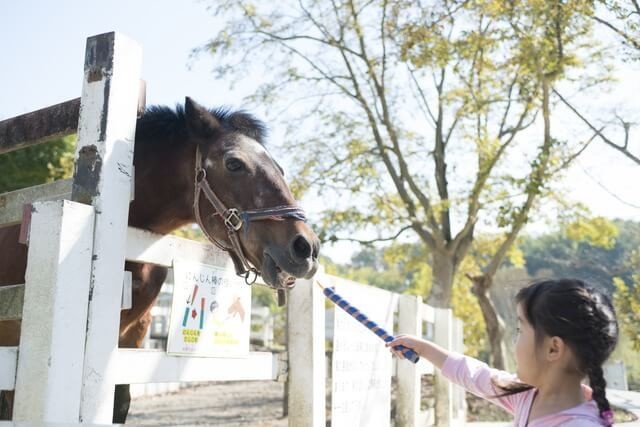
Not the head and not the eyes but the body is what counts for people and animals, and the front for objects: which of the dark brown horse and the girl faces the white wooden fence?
the girl

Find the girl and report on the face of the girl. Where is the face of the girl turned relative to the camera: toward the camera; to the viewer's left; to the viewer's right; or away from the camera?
to the viewer's left

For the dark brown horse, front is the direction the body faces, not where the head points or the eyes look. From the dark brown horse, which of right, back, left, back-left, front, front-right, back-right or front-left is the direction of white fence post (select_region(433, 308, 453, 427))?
front-left

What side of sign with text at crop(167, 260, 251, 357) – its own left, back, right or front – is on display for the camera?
front

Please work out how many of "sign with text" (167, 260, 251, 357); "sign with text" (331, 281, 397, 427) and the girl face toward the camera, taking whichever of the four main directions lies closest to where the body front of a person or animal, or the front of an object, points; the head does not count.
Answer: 2

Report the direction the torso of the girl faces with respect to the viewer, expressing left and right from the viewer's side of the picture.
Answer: facing to the left of the viewer

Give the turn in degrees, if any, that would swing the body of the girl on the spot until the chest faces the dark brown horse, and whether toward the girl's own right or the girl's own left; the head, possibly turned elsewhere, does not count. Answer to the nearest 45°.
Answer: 0° — they already face it

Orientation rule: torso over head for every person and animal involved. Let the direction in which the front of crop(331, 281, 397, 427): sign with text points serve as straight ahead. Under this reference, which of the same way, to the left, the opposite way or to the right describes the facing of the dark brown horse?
to the left

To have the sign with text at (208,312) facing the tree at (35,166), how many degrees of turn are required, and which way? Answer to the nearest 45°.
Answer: approximately 180°

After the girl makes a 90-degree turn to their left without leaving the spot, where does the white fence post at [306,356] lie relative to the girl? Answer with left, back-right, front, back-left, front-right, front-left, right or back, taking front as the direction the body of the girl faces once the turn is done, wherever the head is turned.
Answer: back-right

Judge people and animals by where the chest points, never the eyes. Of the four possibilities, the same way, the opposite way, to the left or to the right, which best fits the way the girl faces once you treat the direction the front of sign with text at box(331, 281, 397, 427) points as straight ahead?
to the right

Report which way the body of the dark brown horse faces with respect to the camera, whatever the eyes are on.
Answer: to the viewer's right

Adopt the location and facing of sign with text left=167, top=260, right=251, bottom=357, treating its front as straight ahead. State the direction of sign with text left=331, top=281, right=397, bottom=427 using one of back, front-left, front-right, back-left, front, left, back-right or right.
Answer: back-left

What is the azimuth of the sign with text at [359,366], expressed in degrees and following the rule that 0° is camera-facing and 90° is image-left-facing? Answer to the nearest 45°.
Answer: approximately 0°
